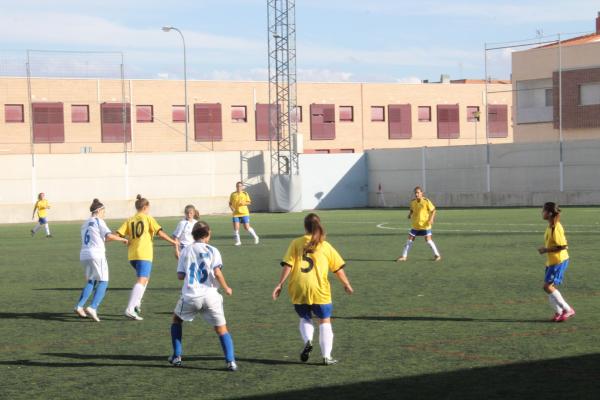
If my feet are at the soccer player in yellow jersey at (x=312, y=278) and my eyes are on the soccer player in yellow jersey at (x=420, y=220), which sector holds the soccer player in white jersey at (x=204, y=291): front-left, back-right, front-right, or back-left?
back-left

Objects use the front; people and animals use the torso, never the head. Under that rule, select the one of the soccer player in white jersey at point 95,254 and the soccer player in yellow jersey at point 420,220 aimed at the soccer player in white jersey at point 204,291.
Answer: the soccer player in yellow jersey

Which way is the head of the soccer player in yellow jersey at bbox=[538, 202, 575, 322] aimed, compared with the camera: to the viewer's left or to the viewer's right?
to the viewer's left

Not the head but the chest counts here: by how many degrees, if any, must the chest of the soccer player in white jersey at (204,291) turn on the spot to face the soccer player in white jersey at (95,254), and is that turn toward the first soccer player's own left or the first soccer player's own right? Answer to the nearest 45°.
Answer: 0° — they already face them

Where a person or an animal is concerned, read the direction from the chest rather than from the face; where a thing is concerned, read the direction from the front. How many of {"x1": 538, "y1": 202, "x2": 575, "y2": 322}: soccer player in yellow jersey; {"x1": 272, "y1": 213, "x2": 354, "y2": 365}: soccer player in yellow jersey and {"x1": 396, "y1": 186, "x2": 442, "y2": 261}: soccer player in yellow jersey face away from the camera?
1

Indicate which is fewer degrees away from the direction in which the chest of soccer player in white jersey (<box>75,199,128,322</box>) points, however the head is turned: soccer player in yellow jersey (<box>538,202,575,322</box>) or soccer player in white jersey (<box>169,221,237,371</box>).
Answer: the soccer player in yellow jersey

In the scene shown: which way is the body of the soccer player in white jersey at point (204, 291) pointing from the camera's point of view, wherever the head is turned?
away from the camera

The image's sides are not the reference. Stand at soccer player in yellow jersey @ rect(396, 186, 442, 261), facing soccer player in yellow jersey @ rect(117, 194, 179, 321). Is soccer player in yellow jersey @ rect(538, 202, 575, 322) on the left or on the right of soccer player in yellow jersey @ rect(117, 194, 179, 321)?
left

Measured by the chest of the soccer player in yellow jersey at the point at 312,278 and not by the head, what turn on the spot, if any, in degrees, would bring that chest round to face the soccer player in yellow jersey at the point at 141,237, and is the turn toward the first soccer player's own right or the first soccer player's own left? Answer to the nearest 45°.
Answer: approximately 45° to the first soccer player's own left

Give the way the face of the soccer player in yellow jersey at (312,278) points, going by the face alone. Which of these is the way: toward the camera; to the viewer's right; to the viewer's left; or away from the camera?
away from the camera

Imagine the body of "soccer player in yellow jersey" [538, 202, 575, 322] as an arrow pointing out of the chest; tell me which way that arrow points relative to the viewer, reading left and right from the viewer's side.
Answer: facing to the left of the viewer

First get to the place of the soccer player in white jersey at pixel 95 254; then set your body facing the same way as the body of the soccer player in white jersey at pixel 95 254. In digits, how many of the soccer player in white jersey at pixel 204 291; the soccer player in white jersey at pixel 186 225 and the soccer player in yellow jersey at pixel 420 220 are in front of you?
2

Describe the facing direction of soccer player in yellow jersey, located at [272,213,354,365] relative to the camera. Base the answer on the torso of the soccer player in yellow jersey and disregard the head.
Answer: away from the camera
